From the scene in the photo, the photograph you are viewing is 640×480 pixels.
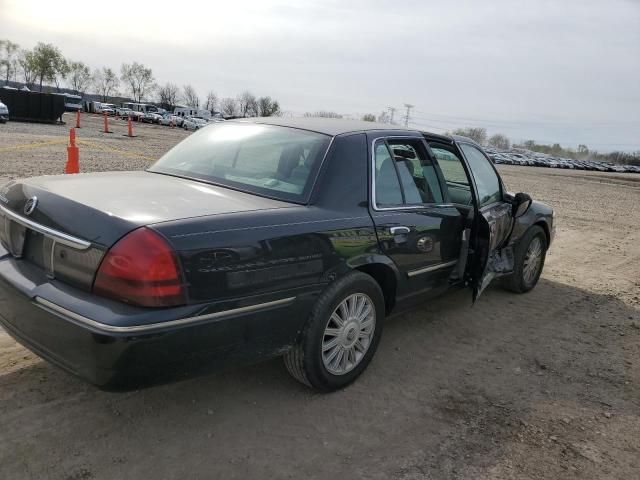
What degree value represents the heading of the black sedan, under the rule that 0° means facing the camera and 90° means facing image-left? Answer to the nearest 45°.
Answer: approximately 225°
